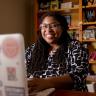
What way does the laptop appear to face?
away from the camera

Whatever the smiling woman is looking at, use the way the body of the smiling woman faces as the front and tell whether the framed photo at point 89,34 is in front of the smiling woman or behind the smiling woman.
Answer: behind

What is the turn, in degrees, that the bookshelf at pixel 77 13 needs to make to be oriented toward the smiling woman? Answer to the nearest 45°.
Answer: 0° — it already faces them

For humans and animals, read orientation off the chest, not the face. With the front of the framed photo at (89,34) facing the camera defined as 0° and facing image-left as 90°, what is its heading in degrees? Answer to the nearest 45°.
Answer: approximately 0°

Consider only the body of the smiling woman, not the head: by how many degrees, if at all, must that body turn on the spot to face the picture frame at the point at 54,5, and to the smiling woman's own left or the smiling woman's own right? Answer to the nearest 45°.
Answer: approximately 135° to the smiling woman's own right

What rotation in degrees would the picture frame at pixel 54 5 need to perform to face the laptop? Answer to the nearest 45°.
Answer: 0° — it already faces it

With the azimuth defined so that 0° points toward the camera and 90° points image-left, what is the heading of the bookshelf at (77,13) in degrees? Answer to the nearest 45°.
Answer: approximately 0°

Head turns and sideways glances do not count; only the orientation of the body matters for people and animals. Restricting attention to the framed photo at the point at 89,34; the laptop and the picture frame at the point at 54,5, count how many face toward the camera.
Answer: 2

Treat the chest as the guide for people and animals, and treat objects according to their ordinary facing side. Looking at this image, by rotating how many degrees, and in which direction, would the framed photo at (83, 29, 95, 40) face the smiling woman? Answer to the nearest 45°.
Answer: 0° — it already faces them
